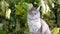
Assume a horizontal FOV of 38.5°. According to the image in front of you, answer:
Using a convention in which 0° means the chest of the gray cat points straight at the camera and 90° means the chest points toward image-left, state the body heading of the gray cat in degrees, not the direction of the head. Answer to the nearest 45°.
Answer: approximately 45°
